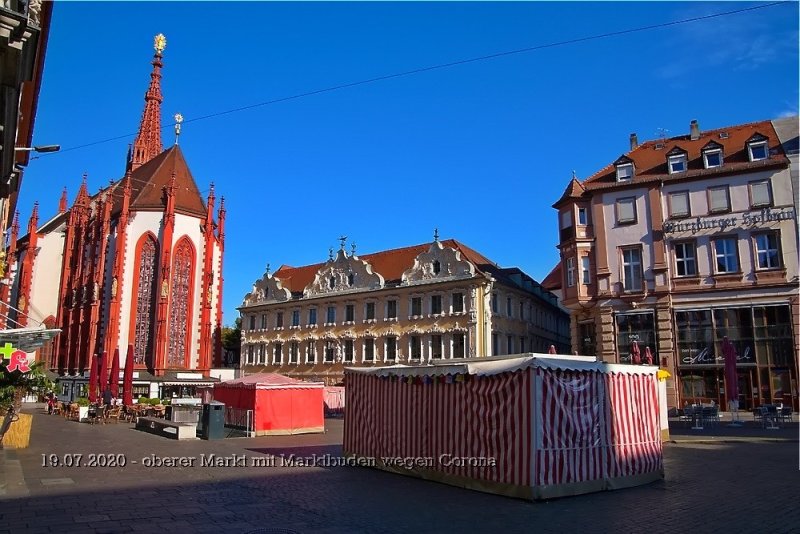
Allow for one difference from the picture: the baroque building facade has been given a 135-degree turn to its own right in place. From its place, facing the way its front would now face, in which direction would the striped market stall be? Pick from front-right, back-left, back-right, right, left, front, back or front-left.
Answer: back

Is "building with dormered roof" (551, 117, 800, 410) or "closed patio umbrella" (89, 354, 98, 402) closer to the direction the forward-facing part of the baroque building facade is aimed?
the closed patio umbrella

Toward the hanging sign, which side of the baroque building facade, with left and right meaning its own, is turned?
front

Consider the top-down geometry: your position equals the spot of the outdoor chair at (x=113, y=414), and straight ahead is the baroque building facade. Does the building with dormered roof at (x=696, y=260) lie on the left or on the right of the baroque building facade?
right

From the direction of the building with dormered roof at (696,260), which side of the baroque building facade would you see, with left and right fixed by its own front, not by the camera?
left

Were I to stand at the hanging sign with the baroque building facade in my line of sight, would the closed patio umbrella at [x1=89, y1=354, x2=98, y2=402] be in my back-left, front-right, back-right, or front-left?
front-left

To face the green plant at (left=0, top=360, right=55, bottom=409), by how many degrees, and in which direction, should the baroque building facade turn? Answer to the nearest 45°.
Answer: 0° — it already faces it

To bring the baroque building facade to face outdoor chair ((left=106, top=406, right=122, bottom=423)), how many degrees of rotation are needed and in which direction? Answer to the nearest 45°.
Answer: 0° — it already faces it

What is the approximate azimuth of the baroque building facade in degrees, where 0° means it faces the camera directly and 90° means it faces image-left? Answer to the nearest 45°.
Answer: approximately 45°
